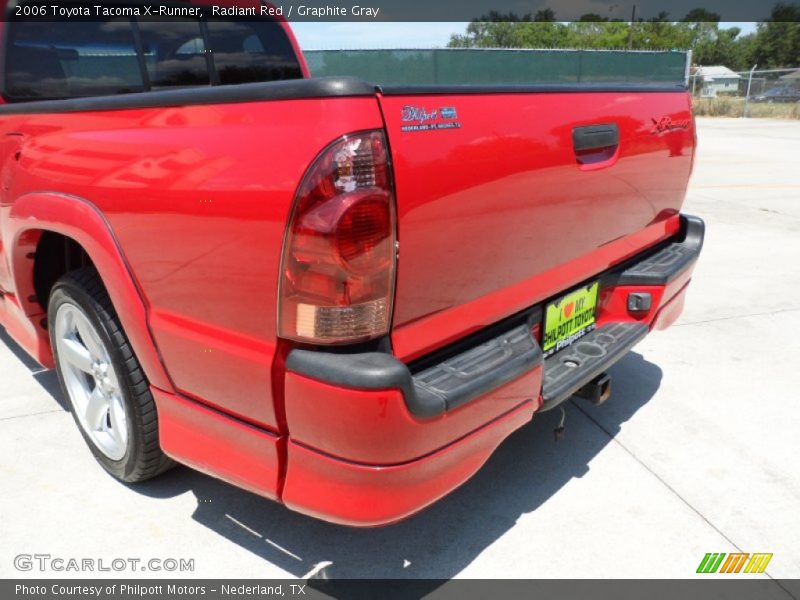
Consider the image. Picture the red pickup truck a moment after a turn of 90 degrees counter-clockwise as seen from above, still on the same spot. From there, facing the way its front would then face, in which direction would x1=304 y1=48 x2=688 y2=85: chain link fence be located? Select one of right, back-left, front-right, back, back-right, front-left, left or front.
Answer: back-right

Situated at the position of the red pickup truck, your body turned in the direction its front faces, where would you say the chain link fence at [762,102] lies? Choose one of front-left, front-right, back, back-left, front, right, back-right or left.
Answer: right

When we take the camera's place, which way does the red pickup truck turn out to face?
facing away from the viewer and to the left of the viewer
